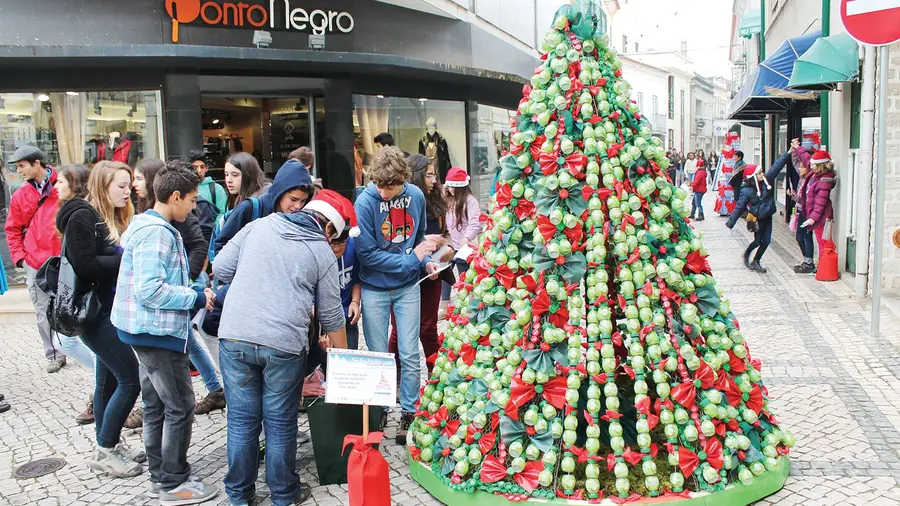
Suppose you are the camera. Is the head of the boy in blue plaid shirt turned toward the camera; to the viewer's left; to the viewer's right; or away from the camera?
to the viewer's right

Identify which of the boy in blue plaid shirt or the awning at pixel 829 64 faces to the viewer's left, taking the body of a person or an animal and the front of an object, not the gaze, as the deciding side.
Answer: the awning

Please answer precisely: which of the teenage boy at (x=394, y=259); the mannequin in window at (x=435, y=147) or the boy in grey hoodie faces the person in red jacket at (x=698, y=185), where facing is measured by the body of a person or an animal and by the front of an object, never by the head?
the boy in grey hoodie

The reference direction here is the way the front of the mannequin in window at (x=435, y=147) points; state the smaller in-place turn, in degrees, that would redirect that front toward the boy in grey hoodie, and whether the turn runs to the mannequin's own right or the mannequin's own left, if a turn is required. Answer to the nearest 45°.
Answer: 0° — it already faces them

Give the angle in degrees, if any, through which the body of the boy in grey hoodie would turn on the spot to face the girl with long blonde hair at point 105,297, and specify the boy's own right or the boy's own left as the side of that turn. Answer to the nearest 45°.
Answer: approximately 90° to the boy's own left

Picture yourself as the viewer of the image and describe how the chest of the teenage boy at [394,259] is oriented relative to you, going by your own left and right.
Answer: facing the viewer

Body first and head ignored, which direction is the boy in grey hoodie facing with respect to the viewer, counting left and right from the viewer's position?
facing away from the viewer and to the right of the viewer

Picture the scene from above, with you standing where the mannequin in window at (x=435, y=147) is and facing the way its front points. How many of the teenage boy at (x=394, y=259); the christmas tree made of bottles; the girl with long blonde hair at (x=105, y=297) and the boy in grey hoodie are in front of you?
4

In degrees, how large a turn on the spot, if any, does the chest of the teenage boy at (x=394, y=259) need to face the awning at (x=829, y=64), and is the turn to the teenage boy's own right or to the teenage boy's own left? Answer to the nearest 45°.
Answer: approximately 135° to the teenage boy's own left

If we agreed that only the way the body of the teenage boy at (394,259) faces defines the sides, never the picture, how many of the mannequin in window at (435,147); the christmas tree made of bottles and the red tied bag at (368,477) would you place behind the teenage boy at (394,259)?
1

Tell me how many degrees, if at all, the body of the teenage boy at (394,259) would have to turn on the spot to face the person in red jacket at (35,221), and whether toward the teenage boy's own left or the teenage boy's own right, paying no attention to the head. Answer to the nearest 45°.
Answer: approximately 135° to the teenage boy's own right

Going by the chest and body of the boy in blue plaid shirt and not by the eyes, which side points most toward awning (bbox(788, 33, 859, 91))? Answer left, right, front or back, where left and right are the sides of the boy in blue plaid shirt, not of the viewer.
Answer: front

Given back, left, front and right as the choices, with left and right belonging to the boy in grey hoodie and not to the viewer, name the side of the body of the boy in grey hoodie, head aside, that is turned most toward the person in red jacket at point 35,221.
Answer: left

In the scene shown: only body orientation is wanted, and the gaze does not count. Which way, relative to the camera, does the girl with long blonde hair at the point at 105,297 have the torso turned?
to the viewer's right

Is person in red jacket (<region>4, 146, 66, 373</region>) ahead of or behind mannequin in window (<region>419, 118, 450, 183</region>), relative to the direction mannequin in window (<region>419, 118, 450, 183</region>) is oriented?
ahead

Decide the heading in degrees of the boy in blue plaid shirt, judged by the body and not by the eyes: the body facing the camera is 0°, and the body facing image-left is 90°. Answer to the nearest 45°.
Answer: approximately 270°

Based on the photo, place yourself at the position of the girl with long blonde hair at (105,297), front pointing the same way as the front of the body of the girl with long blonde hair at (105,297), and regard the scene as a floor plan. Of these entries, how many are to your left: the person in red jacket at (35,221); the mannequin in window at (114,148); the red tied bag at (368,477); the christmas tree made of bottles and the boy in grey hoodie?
2

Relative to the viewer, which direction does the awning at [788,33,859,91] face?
to the viewer's left
